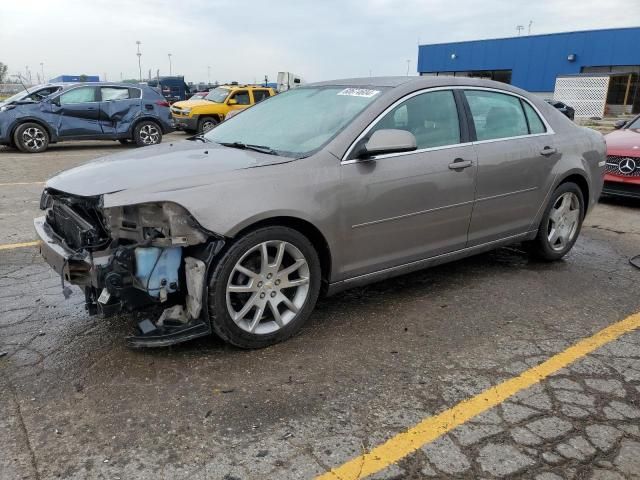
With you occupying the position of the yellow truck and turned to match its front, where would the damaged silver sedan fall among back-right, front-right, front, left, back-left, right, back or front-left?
front-left

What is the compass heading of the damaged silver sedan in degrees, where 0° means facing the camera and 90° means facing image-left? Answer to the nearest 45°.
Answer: approximately 45°

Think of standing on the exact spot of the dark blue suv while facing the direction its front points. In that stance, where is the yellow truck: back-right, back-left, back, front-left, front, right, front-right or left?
back-right

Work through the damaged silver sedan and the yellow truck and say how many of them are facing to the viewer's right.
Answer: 0

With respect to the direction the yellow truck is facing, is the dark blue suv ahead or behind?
ahead

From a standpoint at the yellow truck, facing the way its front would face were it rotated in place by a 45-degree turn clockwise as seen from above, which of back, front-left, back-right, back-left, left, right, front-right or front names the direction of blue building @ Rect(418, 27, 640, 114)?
back-right

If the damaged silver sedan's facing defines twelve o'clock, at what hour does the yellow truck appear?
The yellow truck is roughly at 4 o'clock from the damaged silver sedan.

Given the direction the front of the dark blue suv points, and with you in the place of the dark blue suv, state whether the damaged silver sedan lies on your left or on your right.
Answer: on your left

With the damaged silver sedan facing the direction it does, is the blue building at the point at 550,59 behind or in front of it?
behind

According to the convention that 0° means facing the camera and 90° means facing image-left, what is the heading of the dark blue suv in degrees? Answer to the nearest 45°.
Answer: approximately 90°

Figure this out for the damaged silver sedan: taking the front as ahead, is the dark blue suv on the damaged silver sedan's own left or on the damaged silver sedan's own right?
on the damaged silver sedan's own right
